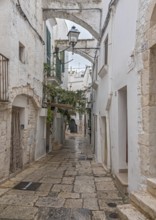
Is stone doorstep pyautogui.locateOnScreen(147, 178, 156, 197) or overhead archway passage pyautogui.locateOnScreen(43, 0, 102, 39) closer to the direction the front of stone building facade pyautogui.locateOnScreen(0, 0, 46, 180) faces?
the stone doorstep

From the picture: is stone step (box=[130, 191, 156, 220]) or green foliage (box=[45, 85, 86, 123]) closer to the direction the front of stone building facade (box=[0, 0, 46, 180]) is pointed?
the stone step

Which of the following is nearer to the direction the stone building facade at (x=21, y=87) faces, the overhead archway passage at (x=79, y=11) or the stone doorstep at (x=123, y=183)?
the stone doorstep

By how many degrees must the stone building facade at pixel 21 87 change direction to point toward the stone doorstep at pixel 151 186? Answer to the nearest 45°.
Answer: approximately 45° to its right

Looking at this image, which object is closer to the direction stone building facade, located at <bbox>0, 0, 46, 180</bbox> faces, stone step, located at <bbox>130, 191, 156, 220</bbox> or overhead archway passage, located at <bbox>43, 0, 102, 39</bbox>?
the stone step

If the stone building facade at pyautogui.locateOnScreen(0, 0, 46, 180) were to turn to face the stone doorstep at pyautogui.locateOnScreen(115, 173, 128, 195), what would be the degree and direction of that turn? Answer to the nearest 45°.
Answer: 0° — it already faces it

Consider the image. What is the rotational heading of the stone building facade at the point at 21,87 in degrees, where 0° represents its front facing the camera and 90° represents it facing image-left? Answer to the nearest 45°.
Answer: approximately 315°

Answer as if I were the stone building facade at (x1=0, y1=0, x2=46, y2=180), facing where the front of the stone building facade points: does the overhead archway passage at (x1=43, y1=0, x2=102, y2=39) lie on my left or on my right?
on my left

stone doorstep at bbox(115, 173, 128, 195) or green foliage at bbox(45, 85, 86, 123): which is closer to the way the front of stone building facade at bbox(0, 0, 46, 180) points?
the stone doorstep

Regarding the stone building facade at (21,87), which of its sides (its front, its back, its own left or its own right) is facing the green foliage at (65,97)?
left

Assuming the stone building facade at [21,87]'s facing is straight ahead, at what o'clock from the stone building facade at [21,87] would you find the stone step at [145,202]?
The stone step is roughly at 1 o'clock from the stone building facade.
